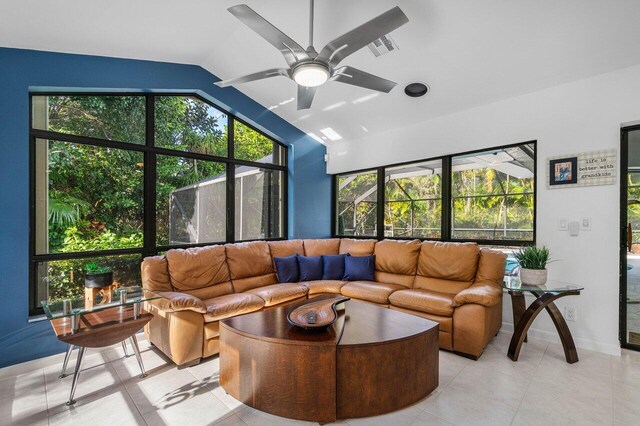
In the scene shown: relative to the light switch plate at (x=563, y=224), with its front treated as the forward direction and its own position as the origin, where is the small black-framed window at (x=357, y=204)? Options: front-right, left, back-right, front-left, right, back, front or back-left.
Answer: right

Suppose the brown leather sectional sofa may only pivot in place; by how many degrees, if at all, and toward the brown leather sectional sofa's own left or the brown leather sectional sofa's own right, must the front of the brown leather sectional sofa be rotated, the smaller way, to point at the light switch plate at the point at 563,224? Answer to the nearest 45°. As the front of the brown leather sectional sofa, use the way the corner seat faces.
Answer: approximately 90° to the brown leather sectional sofa's own left

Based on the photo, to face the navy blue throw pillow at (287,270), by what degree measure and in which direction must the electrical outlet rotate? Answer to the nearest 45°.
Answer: approximately 90° to its right

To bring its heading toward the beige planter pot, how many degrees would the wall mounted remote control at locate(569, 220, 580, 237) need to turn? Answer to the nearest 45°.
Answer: approximately 45° to its right

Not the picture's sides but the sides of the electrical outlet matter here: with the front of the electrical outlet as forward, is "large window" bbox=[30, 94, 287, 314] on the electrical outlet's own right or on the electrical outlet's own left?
on the electrical outlet's own right

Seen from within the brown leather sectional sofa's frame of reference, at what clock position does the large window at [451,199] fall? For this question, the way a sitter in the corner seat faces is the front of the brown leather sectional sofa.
The large window is roughly at 8 o'clock from the brown leather sectional sofa.

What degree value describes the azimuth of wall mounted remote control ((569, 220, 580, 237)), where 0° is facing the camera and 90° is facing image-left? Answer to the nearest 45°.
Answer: approximately 0°

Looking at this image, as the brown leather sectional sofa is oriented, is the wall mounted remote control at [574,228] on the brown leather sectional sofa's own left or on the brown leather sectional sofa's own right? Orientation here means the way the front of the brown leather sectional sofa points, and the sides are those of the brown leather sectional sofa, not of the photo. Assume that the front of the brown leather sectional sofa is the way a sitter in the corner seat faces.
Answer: on the brown leather sectional sofa's own left
